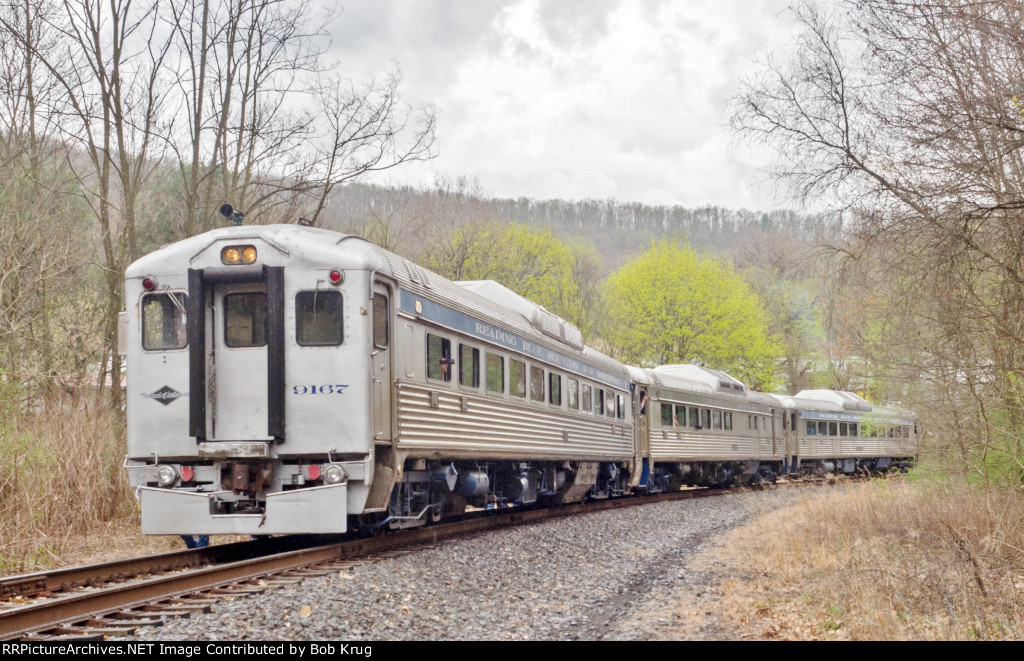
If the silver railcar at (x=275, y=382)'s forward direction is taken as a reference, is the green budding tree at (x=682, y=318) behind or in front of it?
behind

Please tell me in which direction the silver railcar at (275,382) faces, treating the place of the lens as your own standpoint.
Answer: facing the viewer and to the left of the viewer
